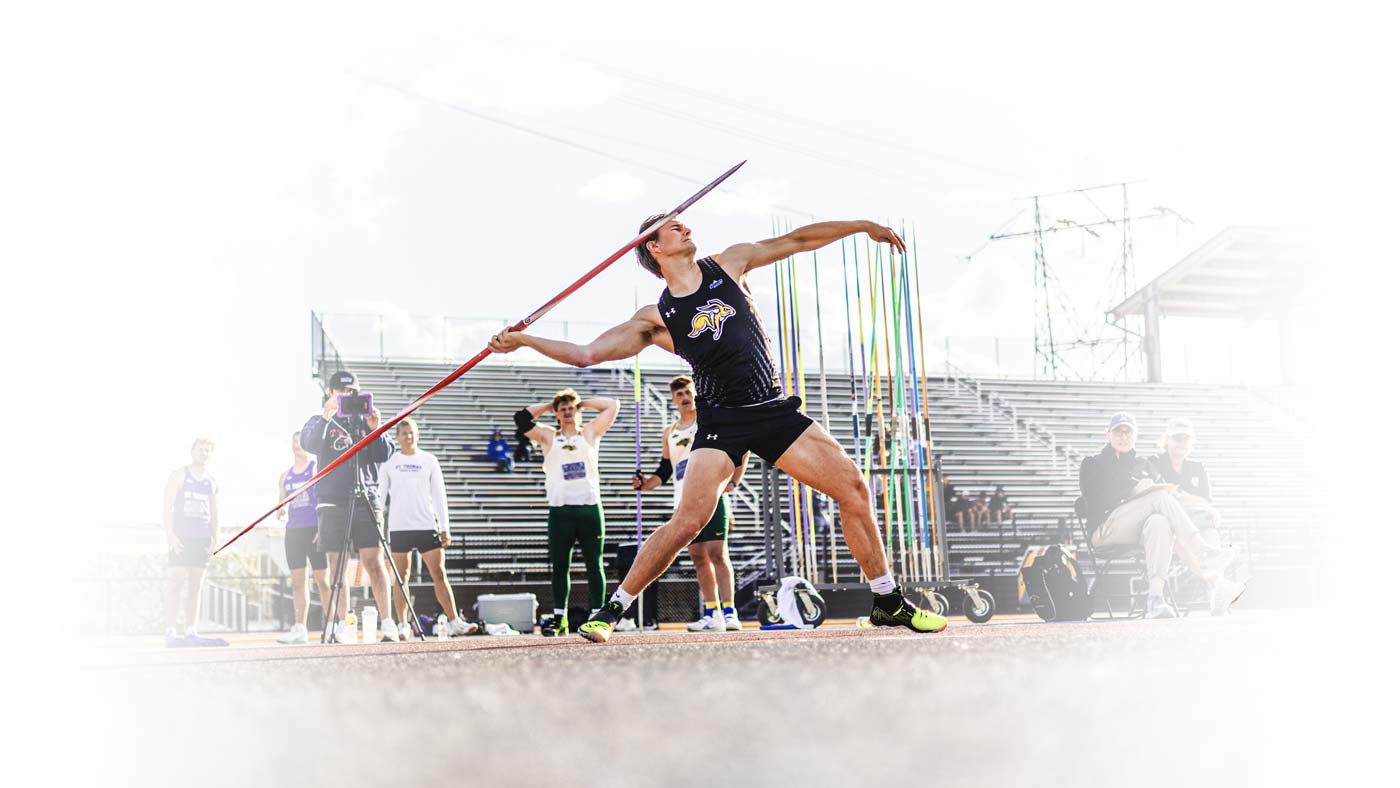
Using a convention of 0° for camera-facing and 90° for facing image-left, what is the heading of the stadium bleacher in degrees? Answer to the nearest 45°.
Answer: approximately 0°

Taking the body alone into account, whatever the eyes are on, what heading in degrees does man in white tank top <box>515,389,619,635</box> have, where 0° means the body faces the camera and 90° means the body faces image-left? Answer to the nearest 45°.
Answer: approximately 0°

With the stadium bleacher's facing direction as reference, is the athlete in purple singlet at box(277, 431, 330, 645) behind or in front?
in front

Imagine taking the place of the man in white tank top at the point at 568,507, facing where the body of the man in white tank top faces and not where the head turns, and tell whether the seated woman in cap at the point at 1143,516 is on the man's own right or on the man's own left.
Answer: on the man's own left

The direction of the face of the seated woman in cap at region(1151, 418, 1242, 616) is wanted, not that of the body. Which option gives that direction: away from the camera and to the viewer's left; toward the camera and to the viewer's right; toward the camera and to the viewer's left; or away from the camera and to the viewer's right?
toward the camera and to the viewer's left

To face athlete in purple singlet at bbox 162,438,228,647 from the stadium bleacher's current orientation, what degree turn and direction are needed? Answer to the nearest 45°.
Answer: approximately 45° to its right

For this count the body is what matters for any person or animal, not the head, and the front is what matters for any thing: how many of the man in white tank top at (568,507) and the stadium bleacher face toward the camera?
2

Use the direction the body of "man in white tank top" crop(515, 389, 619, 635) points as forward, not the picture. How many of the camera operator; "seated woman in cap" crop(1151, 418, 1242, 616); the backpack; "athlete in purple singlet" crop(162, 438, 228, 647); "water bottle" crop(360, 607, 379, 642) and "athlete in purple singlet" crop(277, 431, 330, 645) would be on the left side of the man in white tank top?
2

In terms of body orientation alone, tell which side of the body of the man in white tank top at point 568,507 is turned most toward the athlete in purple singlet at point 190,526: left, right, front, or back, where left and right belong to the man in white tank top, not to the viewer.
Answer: right

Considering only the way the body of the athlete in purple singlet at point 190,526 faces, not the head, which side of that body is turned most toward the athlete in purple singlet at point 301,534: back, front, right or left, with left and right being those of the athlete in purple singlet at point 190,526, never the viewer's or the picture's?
left

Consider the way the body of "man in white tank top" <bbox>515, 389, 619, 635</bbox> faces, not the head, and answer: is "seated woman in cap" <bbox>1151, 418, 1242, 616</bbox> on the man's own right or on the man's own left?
on the man's own left
